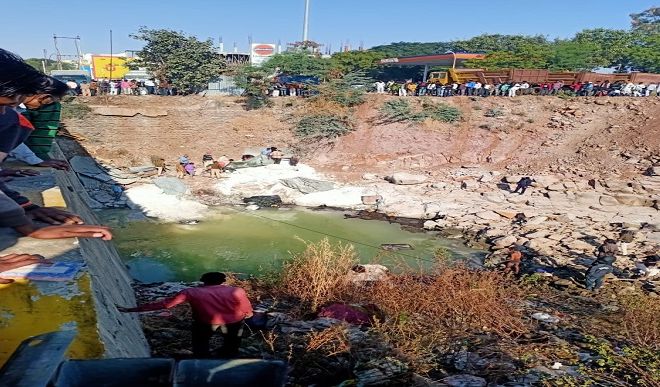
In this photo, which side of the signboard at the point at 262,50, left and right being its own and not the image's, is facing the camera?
front

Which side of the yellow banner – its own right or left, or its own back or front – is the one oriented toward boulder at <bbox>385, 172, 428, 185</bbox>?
front

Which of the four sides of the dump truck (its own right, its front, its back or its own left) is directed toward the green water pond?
left

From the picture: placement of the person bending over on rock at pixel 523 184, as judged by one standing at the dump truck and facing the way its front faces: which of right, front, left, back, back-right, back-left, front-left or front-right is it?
left

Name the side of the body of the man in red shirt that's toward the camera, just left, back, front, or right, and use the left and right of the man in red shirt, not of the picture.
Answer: back

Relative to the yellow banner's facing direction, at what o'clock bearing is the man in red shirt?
The man in red shirt is roughly at 12 o'clock from the yellow banner.

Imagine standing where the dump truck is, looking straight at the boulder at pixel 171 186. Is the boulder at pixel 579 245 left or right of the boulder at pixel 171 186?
left

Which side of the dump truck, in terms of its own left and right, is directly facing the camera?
left

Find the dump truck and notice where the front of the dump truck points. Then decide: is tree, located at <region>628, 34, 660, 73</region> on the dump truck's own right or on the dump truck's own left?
on the dump truck's own right

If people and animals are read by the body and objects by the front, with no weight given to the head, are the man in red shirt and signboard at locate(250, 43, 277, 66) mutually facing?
yes

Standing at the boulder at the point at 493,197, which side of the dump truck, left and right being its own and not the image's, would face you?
left

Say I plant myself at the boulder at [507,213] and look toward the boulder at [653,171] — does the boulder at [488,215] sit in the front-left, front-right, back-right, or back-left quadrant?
back-left
